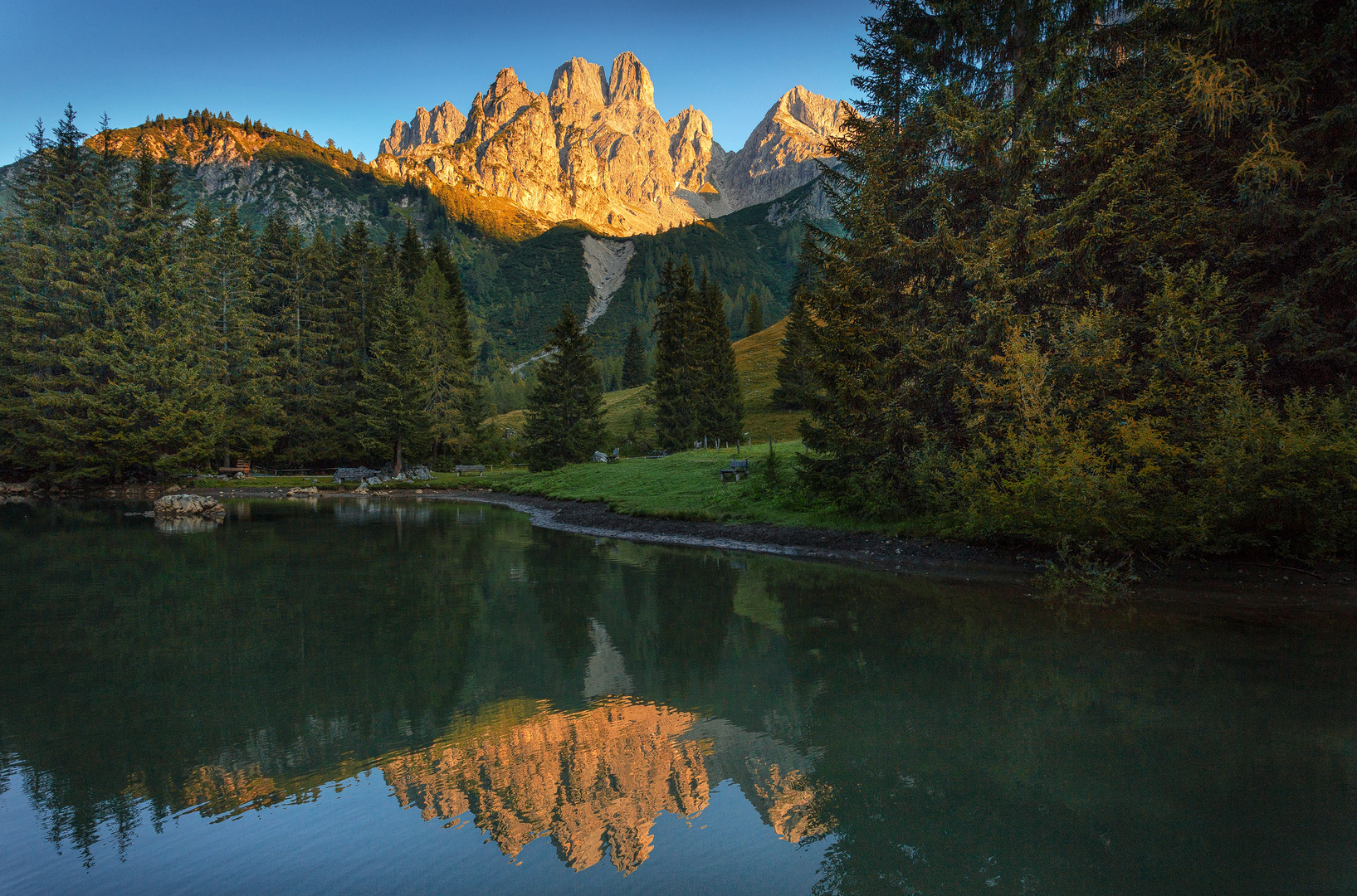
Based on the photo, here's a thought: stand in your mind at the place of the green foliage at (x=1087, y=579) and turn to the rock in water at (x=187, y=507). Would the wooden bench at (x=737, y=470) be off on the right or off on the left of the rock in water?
right

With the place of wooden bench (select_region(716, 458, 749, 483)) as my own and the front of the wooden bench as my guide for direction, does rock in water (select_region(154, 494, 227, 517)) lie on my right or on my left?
on my right

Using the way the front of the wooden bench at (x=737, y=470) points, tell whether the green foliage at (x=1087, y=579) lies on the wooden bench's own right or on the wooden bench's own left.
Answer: on the wooden bench's own left

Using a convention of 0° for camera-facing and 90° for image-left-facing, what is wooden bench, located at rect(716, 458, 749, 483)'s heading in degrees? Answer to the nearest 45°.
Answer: approximately 45°
